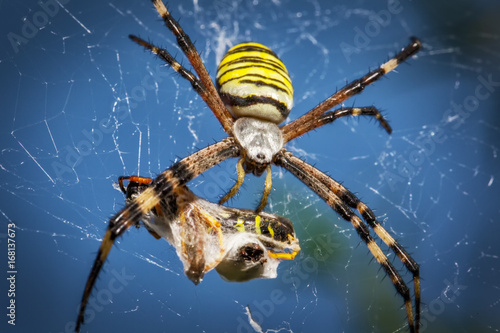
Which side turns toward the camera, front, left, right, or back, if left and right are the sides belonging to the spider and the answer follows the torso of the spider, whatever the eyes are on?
front
